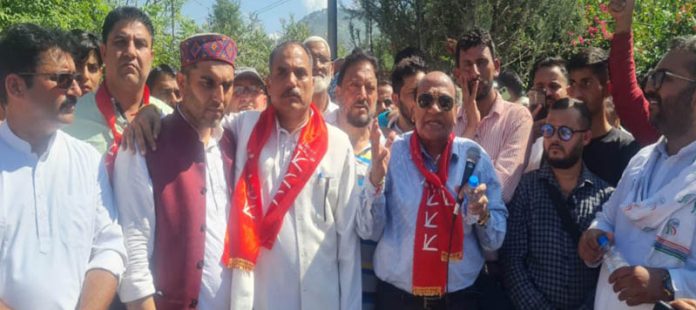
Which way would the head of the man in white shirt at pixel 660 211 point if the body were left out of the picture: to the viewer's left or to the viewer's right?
to the viewer's left

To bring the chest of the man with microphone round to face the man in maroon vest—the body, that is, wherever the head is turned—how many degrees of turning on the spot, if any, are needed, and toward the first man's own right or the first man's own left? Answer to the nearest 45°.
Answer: approximately 90° to the first man's own right

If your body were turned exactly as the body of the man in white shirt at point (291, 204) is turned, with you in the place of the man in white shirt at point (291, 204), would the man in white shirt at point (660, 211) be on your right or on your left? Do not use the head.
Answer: on your left

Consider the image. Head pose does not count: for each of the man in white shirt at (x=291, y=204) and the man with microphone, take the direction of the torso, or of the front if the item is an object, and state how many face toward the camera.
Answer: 2

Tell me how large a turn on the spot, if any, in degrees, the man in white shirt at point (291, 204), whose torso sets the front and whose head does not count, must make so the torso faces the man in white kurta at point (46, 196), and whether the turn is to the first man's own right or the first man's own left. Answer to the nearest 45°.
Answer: approximately 90° to the first man's own right

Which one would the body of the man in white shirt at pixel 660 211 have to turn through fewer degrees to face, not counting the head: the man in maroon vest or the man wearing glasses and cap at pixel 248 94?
the man in maroon vest

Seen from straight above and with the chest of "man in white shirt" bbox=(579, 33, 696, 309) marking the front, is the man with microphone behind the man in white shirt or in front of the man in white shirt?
in front

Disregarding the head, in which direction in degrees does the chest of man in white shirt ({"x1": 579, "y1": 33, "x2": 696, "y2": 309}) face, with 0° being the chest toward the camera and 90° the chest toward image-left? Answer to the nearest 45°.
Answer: approximately 45°

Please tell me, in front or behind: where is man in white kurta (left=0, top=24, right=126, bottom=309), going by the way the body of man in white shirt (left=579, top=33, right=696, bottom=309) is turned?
in front

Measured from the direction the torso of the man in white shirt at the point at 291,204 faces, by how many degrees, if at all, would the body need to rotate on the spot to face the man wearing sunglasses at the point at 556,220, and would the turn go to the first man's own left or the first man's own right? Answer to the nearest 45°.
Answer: approximately 90° to the first man's own left

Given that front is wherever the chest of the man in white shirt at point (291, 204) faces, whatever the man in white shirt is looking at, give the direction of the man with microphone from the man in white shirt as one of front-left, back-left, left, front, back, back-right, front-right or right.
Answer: left

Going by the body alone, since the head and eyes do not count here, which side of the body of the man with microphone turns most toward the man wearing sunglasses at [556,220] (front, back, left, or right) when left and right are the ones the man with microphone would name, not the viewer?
left
